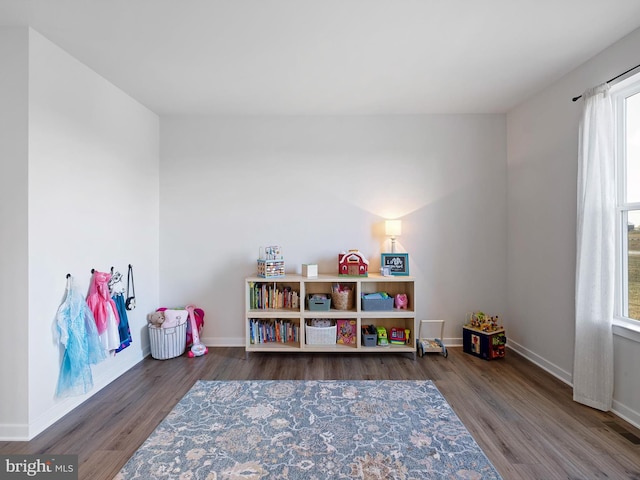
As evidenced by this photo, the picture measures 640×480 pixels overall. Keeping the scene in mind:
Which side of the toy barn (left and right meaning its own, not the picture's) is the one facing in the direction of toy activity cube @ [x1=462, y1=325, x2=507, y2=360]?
left

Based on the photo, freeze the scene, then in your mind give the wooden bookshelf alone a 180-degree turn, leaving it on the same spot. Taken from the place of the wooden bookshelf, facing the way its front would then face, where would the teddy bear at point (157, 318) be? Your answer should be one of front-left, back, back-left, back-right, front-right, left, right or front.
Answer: left

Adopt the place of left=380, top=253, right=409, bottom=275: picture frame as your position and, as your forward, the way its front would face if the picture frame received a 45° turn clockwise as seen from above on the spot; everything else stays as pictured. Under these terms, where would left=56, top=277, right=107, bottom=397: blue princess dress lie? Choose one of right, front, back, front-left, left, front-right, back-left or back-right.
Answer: front

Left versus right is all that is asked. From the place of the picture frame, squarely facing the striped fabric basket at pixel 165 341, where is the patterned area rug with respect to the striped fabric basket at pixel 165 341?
left

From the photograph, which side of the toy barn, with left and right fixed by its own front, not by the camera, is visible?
front

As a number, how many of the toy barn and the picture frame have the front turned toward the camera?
2

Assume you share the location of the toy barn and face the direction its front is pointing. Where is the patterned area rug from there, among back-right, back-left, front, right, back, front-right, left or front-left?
front

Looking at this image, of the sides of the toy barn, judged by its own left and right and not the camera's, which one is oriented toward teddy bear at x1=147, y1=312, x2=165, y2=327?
right

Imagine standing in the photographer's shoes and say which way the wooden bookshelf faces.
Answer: facing the viewer
